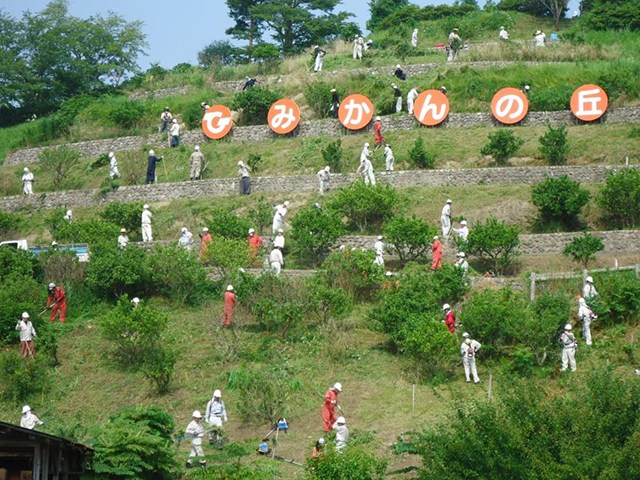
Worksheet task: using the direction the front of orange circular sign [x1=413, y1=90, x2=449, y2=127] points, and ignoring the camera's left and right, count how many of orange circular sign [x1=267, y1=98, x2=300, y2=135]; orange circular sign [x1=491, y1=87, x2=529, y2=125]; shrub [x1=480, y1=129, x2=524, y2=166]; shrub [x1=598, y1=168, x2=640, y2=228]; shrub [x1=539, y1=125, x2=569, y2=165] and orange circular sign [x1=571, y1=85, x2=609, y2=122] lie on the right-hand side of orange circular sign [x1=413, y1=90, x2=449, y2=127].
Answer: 1

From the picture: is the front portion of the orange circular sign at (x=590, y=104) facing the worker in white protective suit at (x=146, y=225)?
no

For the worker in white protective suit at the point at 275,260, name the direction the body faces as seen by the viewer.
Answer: away from the camera

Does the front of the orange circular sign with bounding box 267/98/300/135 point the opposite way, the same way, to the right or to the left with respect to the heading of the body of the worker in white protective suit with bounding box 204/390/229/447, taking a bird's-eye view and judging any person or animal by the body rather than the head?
the same way

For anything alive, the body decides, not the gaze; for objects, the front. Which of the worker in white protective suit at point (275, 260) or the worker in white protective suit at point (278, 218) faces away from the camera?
the worker in white protective suit at point (275, 260)

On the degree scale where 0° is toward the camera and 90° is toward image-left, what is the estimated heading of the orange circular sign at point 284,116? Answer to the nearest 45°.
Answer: approximately 0°

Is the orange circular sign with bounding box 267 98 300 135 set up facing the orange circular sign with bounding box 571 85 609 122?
no

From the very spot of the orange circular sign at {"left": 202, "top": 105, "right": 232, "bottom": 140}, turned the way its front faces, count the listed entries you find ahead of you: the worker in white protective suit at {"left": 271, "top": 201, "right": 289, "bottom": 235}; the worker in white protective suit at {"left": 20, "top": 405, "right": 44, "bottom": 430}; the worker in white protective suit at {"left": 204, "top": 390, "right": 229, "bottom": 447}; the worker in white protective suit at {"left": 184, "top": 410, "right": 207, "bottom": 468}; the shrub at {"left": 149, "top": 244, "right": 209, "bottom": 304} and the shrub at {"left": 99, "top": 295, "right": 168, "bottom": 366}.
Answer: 6

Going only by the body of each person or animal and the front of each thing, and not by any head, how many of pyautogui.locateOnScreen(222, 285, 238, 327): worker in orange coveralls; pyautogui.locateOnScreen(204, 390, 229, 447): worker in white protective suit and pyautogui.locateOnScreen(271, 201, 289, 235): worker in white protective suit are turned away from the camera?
1

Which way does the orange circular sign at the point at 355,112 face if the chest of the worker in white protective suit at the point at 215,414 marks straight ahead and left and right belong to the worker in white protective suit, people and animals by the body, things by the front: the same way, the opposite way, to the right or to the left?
the same way

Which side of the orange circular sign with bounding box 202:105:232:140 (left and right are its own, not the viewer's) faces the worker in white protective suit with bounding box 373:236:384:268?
front

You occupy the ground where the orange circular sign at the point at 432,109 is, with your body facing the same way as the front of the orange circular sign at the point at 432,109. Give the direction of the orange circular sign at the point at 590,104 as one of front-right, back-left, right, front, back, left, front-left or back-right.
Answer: left

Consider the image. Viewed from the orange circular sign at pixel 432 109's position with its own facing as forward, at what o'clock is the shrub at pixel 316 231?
The shrub is roughly at 1 o'clock from the orange circular sign.

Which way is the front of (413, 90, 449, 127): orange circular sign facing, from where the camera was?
facing the viewer

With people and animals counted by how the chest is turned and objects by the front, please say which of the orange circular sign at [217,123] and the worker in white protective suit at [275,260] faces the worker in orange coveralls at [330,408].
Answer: the orange circular sign

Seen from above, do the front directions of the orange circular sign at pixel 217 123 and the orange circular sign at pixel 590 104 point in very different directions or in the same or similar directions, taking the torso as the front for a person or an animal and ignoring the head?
same or similar directions

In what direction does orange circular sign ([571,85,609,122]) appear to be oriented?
toward the camera

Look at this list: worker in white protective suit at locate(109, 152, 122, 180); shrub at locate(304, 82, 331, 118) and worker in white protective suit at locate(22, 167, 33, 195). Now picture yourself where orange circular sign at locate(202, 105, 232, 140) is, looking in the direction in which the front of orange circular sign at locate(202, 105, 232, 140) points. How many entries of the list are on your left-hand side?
1

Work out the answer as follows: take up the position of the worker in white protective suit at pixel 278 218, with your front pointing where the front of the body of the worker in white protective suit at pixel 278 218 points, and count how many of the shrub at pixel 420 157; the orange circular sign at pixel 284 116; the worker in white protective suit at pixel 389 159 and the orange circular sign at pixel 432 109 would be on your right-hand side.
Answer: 0
